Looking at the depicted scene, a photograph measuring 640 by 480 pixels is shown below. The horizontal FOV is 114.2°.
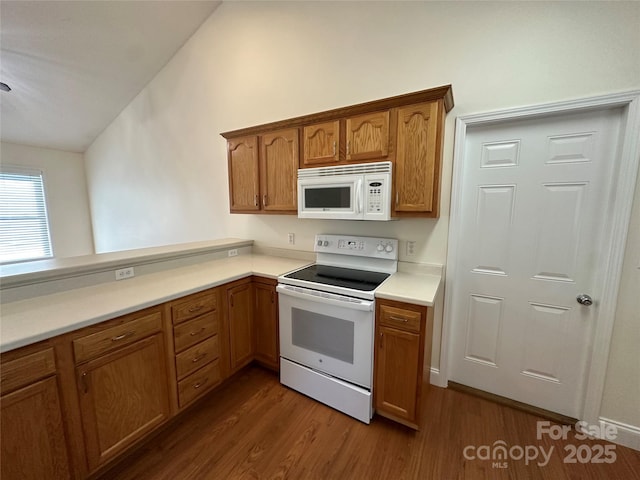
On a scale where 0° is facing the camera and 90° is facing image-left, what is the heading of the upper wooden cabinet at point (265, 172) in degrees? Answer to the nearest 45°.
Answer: approximately 45°

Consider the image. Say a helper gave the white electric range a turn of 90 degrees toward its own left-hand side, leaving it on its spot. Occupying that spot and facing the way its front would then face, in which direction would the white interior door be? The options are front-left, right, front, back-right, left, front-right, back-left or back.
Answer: front-left

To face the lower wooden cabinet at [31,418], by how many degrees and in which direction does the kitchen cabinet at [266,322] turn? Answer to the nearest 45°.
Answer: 0° — it already faces it

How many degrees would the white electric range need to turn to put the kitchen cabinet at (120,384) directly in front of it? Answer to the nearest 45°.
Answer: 0° — it already faces it

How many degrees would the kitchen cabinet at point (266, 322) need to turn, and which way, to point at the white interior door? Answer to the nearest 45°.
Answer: approximately 90° to its left

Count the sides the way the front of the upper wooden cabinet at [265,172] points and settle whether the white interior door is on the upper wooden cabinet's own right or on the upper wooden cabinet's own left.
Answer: on the upper wooden cabinet's own left

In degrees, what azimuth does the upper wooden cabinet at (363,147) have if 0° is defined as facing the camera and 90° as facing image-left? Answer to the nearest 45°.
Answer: approximately 45°

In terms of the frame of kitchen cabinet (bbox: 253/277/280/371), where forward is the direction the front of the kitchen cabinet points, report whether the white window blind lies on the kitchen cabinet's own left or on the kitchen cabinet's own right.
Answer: on the kitchen cabinet's own right
